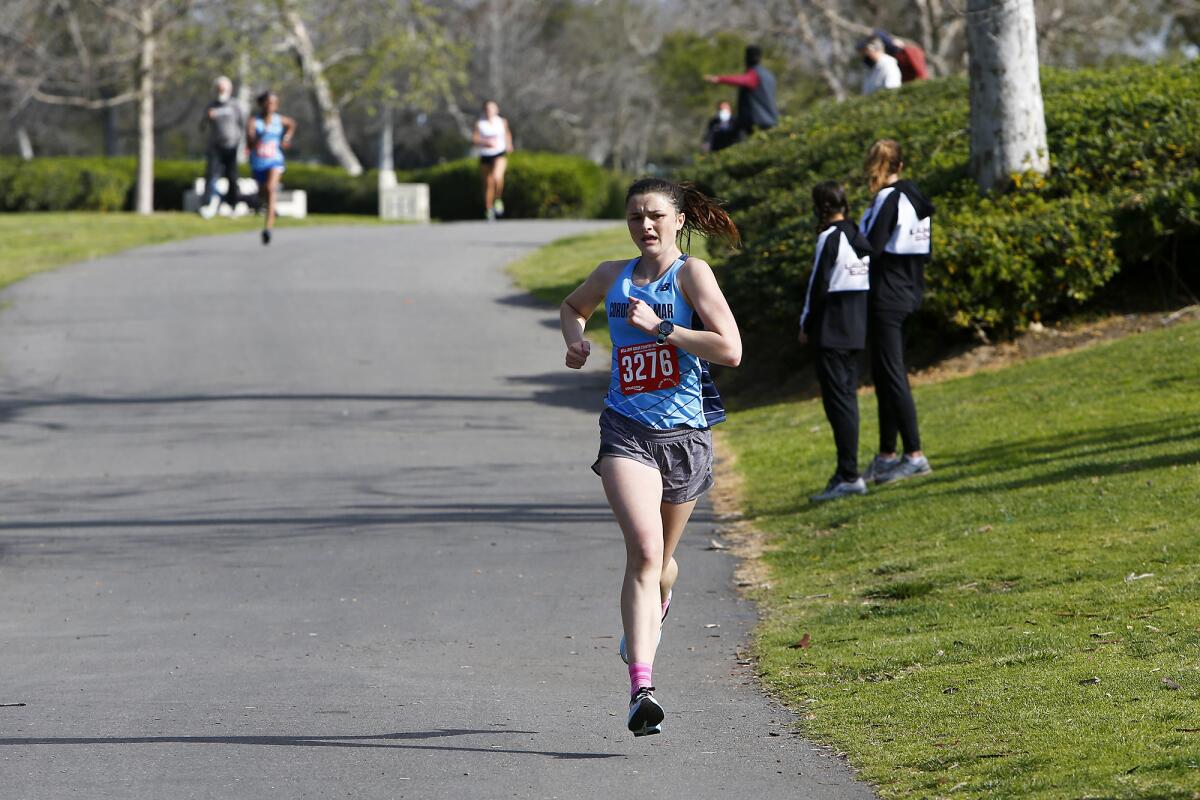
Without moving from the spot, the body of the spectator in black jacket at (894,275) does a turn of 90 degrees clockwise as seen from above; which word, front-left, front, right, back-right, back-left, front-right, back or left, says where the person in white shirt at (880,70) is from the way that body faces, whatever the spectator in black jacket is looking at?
front-left

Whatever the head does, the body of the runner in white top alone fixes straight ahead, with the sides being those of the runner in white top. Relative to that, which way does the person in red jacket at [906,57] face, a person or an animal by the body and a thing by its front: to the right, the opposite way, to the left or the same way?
to the right

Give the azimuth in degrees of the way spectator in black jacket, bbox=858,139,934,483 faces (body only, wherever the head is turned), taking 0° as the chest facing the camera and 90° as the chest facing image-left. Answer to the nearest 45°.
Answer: approximately 135°

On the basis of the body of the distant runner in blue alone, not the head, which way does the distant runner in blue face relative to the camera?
toward the camera

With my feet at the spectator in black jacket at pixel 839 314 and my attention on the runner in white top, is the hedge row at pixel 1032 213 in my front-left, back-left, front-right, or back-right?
front-right

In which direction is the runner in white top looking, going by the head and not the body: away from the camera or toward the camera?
toward the camera

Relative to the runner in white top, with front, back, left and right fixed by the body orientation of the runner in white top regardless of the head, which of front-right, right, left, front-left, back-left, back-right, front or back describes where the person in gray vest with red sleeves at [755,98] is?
front-left

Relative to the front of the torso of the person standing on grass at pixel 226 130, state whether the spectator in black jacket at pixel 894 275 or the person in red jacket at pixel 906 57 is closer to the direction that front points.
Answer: the spectator in black jacket

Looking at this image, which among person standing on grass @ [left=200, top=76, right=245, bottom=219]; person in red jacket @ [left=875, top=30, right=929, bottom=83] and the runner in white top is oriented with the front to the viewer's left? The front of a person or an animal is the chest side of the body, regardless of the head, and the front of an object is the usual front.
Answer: the person in red jacket

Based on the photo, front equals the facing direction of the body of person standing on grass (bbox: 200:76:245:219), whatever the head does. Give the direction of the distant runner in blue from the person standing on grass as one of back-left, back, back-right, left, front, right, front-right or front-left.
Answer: front

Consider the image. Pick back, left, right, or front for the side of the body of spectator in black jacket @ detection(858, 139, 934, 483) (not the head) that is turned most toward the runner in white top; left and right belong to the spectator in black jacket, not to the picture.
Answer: front

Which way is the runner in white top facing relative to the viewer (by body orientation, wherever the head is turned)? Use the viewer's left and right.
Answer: facing the viewer

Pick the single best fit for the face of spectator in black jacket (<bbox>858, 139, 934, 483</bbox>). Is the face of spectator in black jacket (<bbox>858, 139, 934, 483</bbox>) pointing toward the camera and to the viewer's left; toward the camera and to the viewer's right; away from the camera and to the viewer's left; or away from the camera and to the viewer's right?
away from the camera and to the viewer's left

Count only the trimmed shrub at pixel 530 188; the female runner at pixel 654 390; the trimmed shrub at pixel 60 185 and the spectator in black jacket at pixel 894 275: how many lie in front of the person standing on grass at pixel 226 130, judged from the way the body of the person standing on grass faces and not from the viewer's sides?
2

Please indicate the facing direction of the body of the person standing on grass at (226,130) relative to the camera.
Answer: toward the camera

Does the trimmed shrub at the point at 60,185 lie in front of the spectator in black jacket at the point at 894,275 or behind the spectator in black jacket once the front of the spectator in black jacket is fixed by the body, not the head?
in front

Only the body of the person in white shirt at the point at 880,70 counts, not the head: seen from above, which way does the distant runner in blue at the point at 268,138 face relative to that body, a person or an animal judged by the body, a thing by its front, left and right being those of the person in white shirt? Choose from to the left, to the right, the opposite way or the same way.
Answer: to the left
